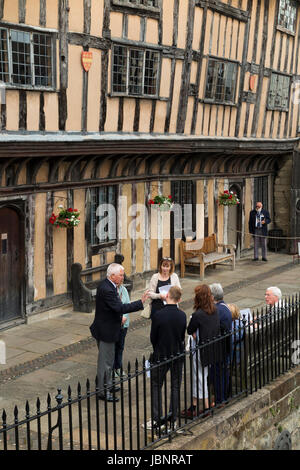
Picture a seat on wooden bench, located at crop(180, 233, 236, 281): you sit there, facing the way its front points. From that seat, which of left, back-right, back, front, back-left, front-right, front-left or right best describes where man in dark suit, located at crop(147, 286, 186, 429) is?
front-right

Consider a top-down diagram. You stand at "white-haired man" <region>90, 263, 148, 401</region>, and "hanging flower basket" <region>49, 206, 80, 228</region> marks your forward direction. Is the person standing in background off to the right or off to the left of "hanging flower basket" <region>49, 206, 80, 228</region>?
right

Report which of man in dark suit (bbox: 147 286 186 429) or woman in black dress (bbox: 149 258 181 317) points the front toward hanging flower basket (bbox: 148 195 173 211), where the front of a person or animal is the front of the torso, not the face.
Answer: the man in dark suit

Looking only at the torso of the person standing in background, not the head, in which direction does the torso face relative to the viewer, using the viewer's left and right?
facing the viewer

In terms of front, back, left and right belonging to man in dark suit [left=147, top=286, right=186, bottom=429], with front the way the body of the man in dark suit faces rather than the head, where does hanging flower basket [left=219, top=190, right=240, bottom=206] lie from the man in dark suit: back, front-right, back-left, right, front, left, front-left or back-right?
front

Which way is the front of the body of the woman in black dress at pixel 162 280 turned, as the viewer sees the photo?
toward the camera

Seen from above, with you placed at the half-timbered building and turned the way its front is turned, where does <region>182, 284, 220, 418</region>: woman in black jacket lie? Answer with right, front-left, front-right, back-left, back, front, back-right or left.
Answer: front-right

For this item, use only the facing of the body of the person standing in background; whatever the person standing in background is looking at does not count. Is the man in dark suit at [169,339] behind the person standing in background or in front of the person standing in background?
in front

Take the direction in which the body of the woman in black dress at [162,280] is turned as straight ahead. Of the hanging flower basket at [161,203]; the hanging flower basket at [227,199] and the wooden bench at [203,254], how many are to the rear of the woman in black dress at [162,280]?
3

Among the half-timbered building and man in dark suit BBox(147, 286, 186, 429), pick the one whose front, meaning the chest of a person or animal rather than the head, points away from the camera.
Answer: the man in dark suit

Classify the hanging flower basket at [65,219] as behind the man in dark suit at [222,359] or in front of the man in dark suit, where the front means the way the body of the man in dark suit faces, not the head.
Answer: in front

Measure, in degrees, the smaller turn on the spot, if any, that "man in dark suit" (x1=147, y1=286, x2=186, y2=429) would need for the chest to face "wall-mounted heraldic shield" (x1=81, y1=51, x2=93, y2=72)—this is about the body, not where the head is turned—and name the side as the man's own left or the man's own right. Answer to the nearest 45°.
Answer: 0° — they already face it

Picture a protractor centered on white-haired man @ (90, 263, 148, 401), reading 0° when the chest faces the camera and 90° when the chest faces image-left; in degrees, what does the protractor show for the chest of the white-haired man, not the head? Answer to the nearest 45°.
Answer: approximately 270°
